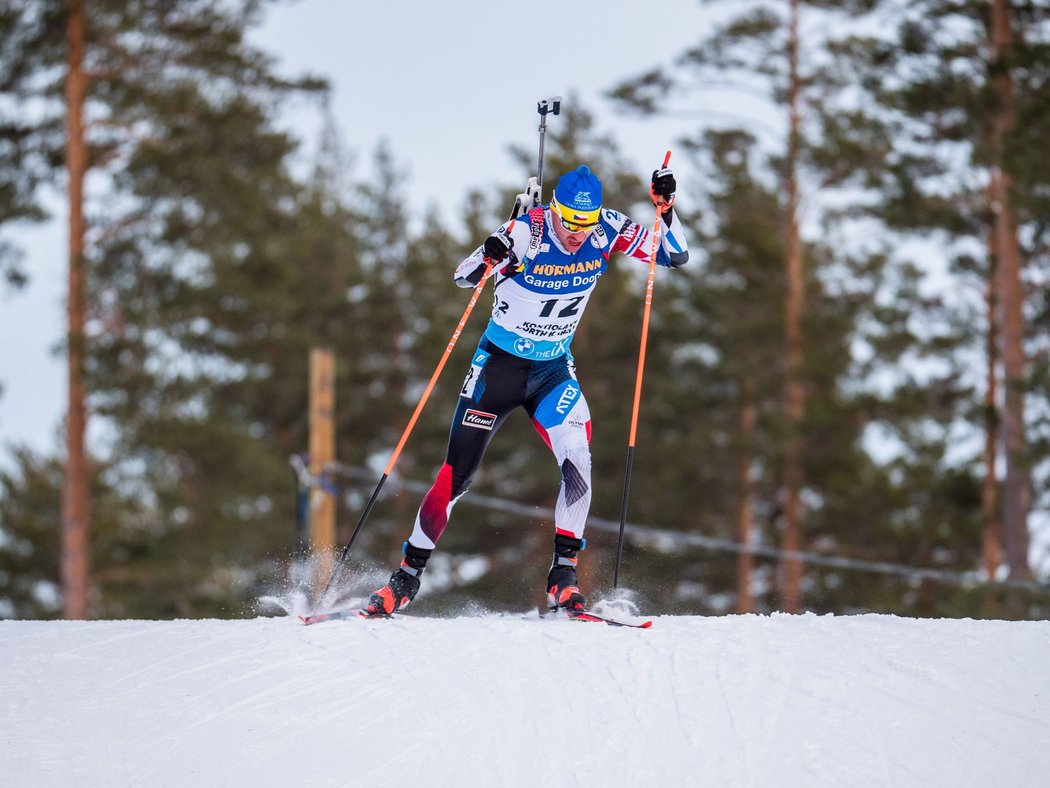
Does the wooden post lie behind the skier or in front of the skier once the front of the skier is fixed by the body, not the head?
behind

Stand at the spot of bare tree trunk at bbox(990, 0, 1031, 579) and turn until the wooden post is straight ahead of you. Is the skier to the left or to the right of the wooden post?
left

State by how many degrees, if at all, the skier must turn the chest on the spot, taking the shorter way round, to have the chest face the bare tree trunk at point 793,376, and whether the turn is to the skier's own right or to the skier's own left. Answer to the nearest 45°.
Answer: approximately 135° to the skier's own left

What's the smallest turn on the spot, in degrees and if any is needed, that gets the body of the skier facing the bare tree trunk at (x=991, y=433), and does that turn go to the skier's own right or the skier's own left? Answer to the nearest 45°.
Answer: approximately 180°

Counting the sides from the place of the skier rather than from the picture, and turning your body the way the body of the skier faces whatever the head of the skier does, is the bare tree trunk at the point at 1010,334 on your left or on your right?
on your left

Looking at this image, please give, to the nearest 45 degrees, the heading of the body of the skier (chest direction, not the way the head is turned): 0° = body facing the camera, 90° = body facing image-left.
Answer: approximately 315°

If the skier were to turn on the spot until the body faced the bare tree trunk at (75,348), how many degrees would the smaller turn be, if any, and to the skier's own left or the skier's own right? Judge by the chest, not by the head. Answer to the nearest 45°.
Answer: approximately 180°
